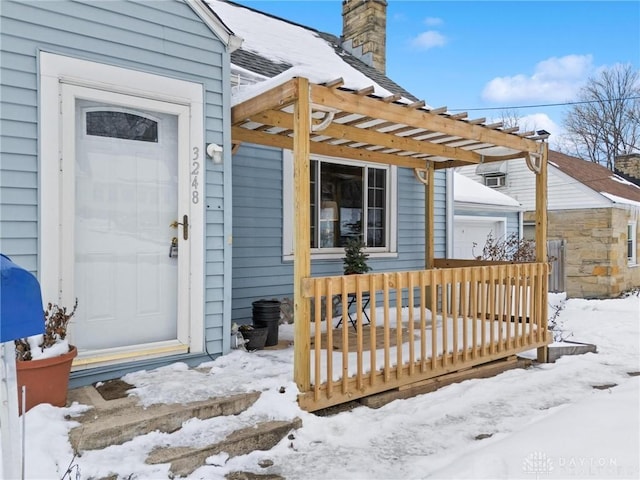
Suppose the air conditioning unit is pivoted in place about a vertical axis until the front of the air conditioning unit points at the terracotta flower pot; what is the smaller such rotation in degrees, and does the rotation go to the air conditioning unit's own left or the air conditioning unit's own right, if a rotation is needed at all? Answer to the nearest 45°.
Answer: approximately 45° to the air conditioning unit's own left

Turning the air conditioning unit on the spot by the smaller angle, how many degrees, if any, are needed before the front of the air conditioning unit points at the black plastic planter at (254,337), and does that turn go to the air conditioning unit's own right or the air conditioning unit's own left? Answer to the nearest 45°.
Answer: approximately 45° to the air conditioning unit's own left

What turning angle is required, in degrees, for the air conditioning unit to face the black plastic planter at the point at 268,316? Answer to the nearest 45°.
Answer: approximately 45° to its left

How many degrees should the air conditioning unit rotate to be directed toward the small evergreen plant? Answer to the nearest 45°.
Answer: approximately 45° to its left

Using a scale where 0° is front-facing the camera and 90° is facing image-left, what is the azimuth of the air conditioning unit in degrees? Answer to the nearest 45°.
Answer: approximately 45°
